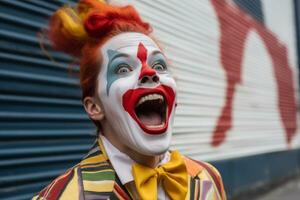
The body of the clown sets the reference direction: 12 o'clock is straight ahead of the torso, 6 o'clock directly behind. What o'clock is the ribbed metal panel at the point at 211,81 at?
The ribbed metal panel is roughly at 8 o'clock from the clown.

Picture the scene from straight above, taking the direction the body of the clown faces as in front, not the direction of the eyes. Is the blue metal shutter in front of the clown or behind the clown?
behind

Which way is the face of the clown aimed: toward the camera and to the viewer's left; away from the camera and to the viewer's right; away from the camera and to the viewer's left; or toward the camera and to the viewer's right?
toward the camera and to the viewer's right

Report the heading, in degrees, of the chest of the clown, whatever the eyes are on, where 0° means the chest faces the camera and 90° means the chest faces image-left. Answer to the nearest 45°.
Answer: approximately 315°
